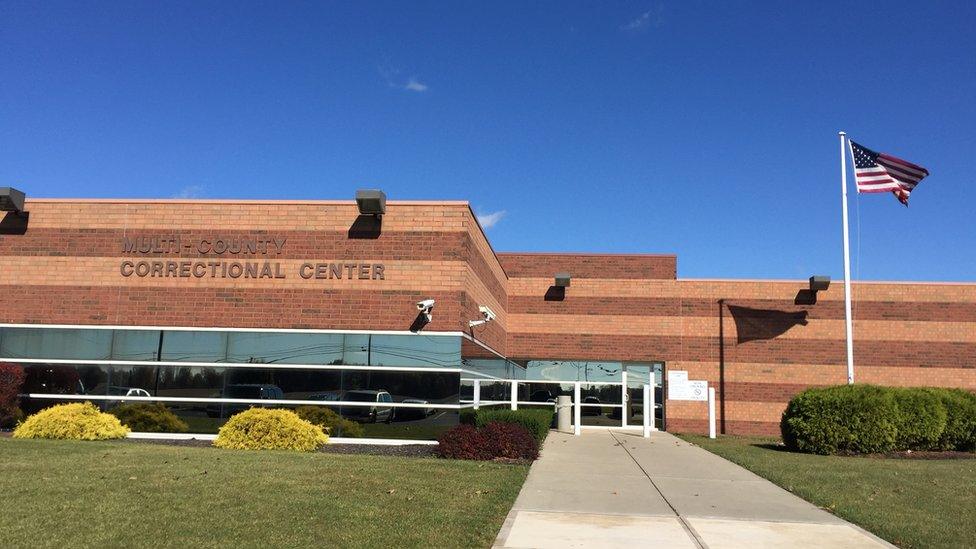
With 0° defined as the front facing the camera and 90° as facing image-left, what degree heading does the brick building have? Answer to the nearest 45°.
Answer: approximately 0°

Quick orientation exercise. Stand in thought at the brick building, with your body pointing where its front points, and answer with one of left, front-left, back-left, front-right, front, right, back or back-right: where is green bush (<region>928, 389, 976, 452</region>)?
left

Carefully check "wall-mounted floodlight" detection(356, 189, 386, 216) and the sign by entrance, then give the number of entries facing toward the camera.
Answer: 2

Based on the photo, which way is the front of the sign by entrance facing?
toward the camera

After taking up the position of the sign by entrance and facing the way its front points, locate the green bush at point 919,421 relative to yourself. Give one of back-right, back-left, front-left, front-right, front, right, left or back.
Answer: front-left

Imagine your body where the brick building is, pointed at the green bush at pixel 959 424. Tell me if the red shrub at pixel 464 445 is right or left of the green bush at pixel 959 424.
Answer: right

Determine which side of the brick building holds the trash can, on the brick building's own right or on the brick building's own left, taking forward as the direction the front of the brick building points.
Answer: on the brick building's own left

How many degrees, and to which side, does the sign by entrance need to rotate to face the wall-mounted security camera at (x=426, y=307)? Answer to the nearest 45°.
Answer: approximately 45° to its right

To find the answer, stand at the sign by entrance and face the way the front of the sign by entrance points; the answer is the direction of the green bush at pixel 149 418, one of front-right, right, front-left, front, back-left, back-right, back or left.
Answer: front-right

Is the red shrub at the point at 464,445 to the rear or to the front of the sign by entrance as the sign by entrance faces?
to the front

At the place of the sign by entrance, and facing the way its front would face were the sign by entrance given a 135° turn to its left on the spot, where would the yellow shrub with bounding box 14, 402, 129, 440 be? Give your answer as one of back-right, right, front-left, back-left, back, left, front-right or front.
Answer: back
